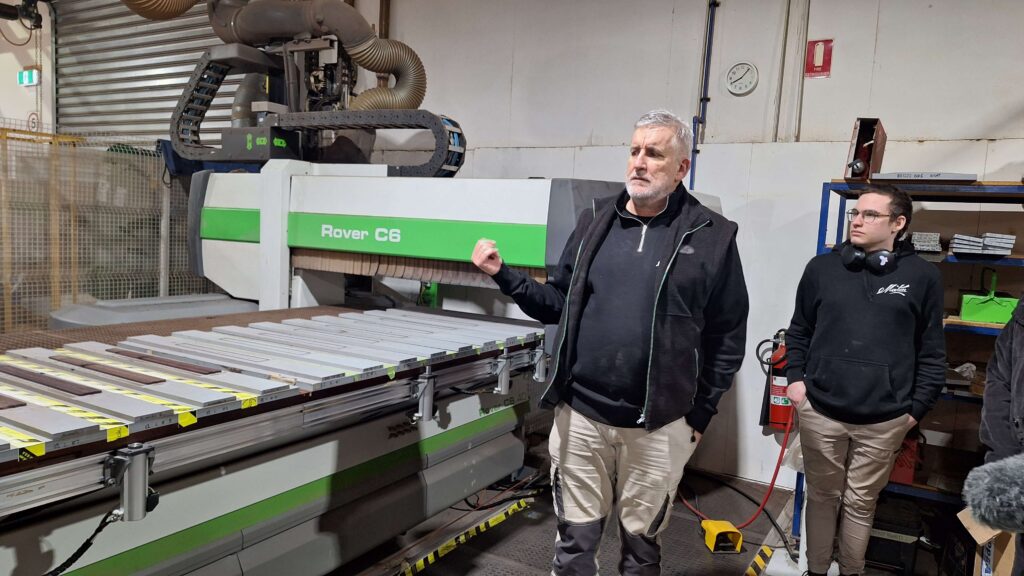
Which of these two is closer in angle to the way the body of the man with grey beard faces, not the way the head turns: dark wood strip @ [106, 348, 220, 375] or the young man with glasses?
the dark wood strip

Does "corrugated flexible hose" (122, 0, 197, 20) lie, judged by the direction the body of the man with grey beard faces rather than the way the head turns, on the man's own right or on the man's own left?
on the man's own right

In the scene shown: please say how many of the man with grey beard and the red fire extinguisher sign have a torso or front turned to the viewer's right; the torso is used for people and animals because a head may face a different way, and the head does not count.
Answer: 0

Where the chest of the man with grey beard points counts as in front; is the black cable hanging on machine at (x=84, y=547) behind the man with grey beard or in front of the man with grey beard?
in front

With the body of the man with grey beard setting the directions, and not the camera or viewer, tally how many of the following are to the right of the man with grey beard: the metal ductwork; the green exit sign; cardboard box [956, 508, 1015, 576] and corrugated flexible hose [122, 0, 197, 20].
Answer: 3

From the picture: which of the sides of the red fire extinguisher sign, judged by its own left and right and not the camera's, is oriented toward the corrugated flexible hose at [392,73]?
right

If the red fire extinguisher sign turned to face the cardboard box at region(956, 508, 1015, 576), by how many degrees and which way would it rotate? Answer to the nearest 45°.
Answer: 0° — it already faces it

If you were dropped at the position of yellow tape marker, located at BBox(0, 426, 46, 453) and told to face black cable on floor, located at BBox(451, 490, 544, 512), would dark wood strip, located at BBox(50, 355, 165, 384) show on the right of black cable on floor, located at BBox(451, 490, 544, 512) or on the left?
left

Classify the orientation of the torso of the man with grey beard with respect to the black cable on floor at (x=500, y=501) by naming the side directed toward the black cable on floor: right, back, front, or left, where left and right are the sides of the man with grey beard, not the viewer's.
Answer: right

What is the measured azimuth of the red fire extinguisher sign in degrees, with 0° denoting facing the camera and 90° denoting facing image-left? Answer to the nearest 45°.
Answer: approximately 0°
